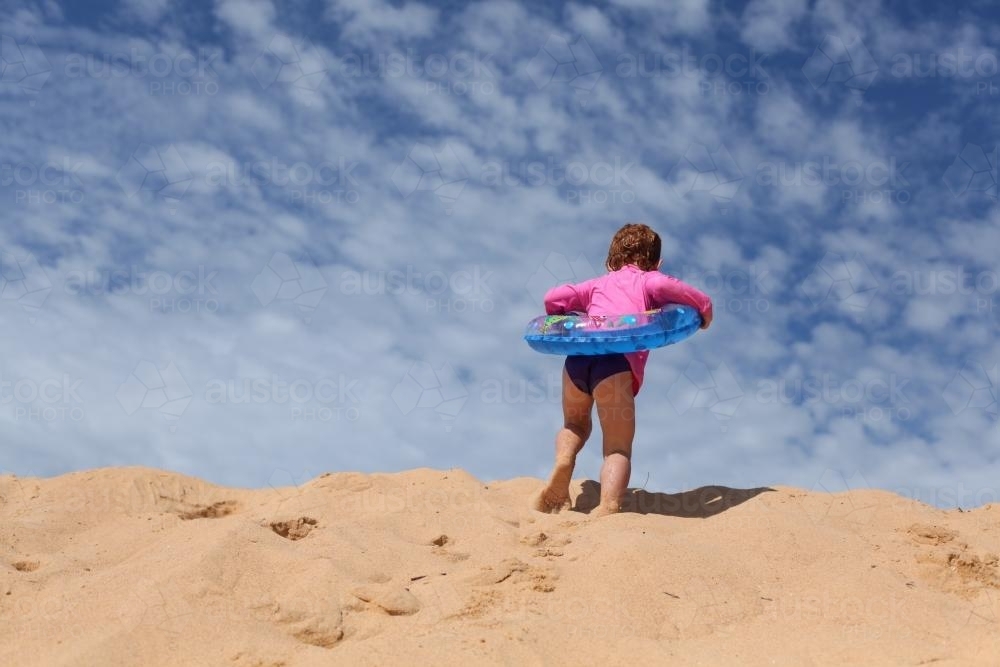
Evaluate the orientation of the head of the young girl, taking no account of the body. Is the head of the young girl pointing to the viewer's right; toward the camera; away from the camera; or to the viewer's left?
away from the camera

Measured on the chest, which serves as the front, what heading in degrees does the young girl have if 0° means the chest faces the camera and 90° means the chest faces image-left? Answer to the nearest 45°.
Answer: approximately 180°
